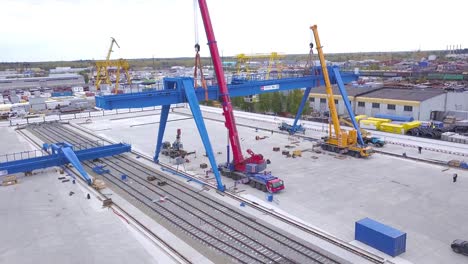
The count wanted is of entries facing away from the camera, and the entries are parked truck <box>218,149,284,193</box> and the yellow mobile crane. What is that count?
0

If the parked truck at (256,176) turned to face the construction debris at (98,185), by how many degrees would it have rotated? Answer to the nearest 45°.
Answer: approximately 135° to its right

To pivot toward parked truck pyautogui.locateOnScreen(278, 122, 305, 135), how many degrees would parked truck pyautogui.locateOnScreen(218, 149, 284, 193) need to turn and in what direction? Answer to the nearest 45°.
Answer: approximately 135° to its left

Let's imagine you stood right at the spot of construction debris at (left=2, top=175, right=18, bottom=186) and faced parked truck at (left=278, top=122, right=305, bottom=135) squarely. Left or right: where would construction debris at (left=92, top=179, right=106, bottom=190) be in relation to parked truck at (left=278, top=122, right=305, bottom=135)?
right

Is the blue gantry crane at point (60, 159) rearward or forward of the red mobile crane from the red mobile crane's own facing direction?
rearward

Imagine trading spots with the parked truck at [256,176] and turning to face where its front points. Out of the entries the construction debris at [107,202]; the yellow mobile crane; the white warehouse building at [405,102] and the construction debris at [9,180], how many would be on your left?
2

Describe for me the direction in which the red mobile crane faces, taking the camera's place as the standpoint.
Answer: facing the viewer and to the right of the viewer

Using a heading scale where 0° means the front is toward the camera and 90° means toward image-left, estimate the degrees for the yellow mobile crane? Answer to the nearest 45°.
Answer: approximately 315°

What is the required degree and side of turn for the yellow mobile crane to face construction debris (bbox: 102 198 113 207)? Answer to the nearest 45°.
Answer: approximately 90° to its right

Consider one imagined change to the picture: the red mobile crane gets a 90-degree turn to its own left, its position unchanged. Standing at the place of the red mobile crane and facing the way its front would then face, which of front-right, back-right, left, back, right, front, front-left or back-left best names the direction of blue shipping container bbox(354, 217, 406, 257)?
right

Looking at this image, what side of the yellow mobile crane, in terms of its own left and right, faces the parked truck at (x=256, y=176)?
right

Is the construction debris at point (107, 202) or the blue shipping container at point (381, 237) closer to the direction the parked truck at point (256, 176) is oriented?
the blue shipping container

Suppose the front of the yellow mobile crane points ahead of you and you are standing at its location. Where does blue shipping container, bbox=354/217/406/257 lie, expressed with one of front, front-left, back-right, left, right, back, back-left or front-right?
front-right

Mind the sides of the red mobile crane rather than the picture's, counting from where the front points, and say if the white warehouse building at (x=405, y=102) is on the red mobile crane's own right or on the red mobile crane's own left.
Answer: on the red mobile crane's own left
